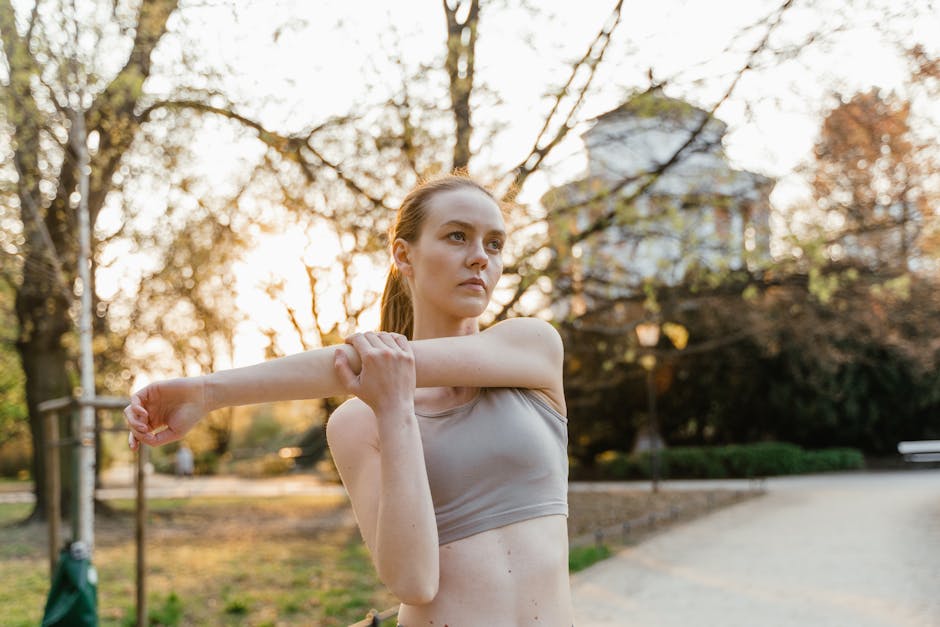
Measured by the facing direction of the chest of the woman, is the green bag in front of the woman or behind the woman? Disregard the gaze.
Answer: behind

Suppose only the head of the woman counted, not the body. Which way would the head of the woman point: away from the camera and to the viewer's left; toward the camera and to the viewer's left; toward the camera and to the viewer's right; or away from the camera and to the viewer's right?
toward the camera and to the viewer's right

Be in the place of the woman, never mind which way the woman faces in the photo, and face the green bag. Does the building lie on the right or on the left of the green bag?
right

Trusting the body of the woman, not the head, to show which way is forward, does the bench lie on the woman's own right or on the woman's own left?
on the woman's own left

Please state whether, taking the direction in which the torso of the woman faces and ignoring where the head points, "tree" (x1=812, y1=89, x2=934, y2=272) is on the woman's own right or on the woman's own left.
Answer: on the woman's own left

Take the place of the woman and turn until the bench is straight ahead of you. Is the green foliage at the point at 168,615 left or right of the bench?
left

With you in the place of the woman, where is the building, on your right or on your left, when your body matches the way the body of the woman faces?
on your left
